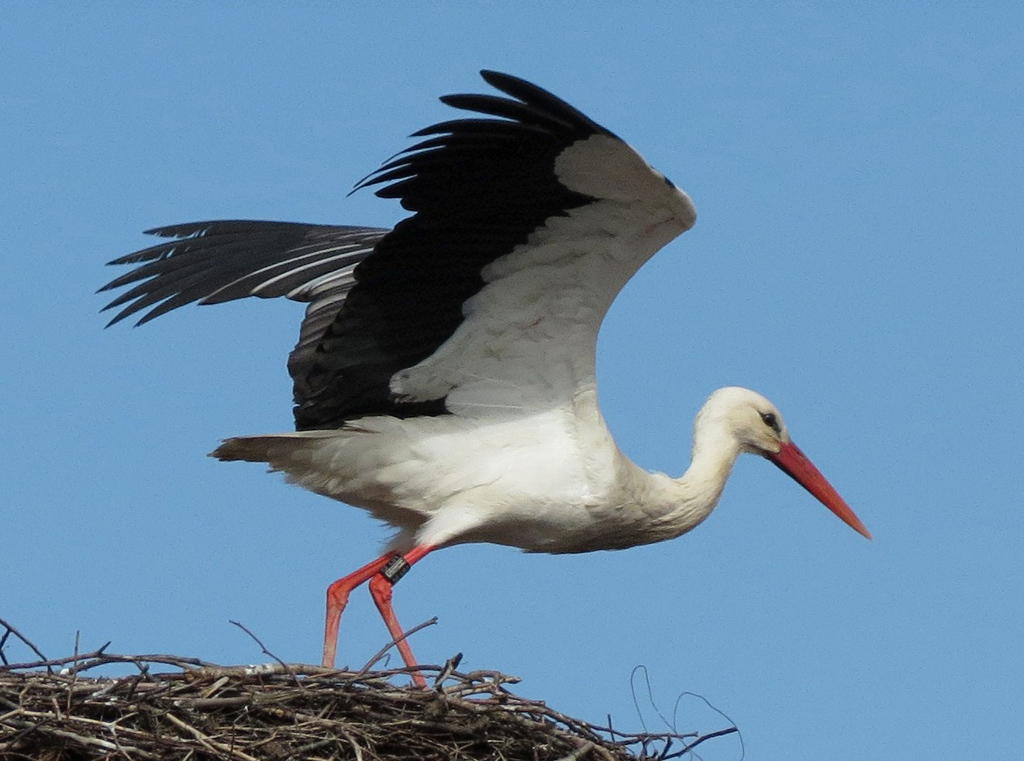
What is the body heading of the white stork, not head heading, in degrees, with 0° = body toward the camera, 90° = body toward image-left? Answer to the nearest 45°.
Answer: approximately 270°
